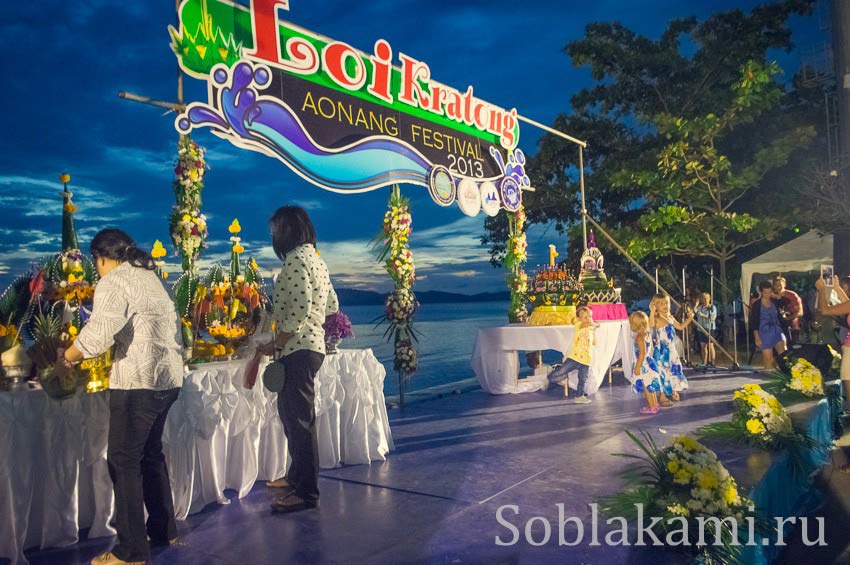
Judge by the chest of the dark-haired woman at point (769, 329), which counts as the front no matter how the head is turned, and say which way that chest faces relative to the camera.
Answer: toward the camera

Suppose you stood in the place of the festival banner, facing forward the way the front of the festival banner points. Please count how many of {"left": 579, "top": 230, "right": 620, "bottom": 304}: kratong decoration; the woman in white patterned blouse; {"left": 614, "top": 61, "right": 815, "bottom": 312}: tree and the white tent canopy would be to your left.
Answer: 3

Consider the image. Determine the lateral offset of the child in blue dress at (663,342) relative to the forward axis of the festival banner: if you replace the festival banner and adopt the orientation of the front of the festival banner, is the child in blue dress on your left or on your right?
on your left

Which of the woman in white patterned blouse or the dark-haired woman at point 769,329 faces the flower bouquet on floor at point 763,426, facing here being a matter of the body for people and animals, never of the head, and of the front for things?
the dark-haired woman

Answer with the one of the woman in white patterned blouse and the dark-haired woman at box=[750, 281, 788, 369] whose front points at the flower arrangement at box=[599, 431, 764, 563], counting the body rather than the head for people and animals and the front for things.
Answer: the dark-haired woman

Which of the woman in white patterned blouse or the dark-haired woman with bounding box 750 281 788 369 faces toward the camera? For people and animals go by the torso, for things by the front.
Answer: the dark-haired woman

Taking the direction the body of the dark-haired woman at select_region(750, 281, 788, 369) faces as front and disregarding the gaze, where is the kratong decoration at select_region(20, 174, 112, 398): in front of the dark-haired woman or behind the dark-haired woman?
in front

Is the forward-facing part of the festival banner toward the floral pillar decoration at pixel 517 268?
no

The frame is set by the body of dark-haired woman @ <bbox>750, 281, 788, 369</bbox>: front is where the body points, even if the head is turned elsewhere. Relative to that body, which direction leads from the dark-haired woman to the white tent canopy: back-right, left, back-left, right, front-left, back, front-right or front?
back

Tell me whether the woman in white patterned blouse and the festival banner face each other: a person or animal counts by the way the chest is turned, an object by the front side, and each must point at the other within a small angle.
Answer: no

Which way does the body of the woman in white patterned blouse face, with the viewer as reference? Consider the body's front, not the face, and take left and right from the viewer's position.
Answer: facing away from the viewer and to the left of the viewer

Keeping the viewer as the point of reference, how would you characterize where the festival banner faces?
facing the viewer and to the right of the viewer

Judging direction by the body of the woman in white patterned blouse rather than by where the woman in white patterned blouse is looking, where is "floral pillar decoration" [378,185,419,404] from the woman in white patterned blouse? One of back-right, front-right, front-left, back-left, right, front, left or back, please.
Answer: right

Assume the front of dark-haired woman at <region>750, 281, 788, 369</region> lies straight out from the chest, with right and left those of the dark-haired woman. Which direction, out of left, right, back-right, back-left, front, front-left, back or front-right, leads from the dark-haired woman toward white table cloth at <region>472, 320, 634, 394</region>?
front-right

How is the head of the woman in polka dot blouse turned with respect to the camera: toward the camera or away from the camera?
away from the camera

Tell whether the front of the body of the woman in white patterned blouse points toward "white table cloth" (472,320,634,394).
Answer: no

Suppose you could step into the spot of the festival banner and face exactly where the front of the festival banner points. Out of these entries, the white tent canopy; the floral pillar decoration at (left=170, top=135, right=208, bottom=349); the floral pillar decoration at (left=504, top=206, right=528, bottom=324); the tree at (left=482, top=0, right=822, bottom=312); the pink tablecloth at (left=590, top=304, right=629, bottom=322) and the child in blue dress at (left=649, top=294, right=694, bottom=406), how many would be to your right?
1

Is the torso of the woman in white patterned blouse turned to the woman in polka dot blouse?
no

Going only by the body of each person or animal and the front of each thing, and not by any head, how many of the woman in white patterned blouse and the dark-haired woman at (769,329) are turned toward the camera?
1
